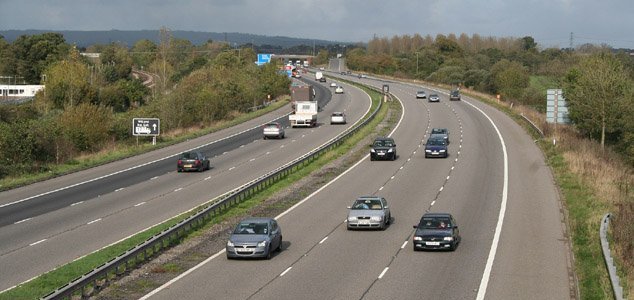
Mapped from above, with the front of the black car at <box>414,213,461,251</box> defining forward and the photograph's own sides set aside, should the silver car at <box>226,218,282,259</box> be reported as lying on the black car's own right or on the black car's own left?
on the black car's own right

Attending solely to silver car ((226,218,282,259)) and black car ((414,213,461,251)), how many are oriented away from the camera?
0

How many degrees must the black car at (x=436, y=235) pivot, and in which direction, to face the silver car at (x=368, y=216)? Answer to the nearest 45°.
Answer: approximately 135° to its right

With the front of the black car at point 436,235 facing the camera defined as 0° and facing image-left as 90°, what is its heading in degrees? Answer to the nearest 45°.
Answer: approximately 0°

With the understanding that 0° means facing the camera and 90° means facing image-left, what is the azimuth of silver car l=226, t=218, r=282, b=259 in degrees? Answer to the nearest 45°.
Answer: approximately 45°

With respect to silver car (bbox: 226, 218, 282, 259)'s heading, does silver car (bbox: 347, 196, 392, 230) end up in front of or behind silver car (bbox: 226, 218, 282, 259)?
behind

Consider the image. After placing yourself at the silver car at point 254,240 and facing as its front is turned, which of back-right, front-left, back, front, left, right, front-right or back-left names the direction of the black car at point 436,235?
back-left
